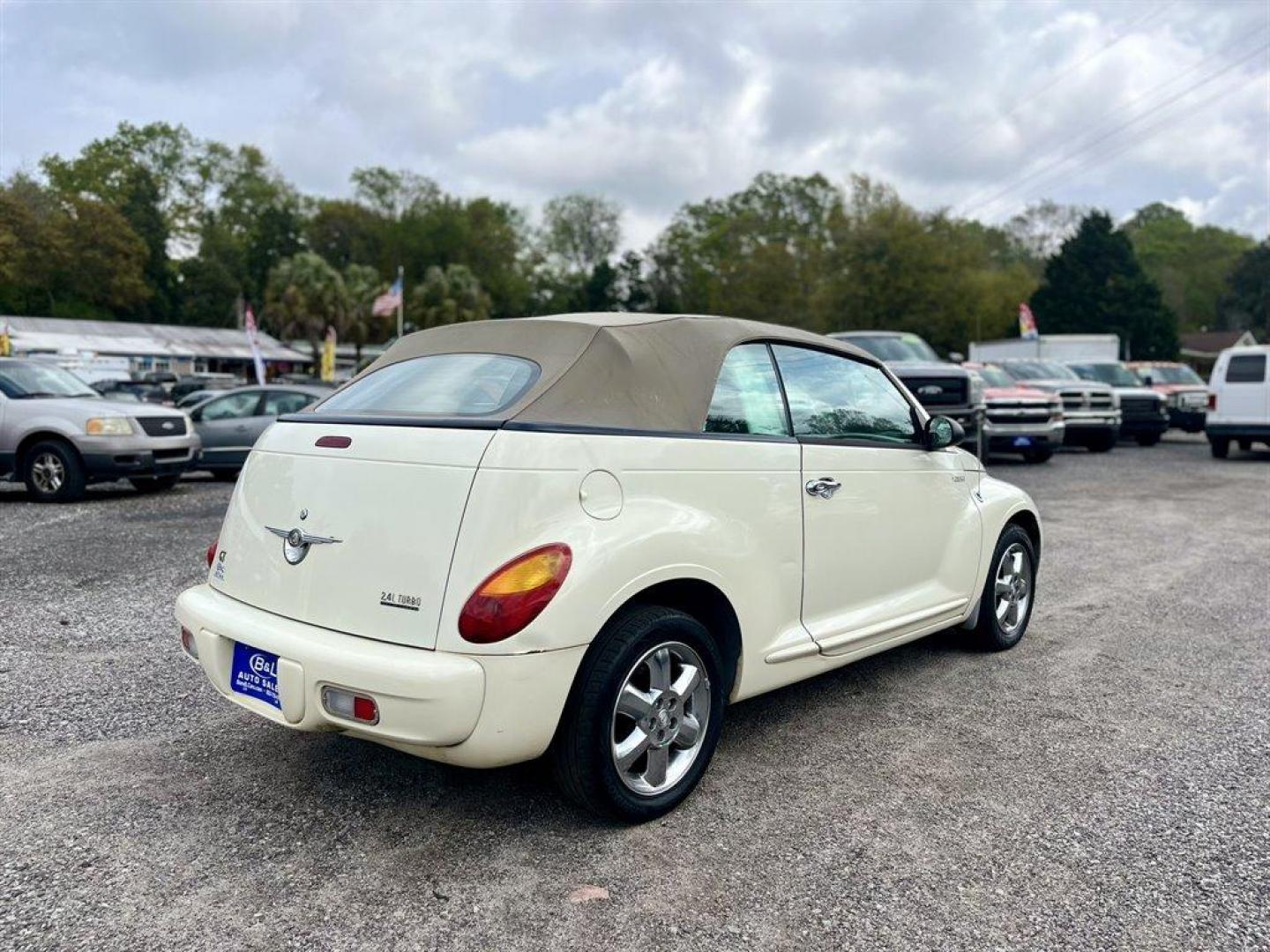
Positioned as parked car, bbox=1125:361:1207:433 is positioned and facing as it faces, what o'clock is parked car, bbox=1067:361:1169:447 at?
parked car, bbox=1067:361:1169:447 is roughly at 2 o'clock from parked car, bbox=1125:361:1207:433.

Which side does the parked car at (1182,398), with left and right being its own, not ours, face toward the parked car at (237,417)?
right

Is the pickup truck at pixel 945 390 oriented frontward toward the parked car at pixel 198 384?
no

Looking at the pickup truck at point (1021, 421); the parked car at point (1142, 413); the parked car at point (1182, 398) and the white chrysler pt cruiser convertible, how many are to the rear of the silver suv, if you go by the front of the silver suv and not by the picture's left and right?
0

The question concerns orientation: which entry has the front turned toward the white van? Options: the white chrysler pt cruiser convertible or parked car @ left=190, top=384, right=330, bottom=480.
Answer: the white chrysler pt cruiser convertible

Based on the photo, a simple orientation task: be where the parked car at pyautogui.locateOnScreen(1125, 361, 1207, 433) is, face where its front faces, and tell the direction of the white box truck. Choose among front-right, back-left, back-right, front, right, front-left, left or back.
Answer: back

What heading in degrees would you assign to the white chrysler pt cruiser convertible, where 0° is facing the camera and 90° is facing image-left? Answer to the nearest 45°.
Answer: approximately 225°

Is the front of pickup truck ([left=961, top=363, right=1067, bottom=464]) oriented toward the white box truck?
no

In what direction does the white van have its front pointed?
away from the camera

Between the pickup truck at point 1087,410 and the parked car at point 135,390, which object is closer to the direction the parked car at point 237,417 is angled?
the parked car

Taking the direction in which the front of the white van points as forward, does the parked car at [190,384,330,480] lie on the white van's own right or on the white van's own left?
on the white van's own left

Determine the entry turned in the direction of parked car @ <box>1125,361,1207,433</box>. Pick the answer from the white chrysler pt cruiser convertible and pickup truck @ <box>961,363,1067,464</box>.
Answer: the white chrysler pt cruiser convertible

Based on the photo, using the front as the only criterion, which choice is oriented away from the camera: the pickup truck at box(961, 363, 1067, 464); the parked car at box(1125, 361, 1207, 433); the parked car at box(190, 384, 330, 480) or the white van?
the white van

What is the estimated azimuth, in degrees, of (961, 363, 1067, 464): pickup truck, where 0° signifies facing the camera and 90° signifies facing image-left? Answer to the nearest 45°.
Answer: approximately 315°

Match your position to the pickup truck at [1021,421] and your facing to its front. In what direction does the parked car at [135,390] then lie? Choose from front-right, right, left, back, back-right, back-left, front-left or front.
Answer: back-right

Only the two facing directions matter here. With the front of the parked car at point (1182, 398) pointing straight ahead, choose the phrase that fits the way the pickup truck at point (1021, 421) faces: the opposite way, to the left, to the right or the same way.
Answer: the same way

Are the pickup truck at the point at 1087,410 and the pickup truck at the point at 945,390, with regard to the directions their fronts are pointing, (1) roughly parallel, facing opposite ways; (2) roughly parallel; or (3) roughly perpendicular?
roughly parallel

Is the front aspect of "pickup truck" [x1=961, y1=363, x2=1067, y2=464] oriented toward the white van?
no

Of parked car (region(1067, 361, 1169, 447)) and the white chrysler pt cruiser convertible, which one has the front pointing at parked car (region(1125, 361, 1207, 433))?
the white chrysler pt cruiser convertible

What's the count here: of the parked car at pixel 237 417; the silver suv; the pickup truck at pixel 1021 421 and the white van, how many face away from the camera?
1

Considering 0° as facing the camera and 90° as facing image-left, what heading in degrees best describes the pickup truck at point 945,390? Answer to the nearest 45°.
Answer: approximately 315°
